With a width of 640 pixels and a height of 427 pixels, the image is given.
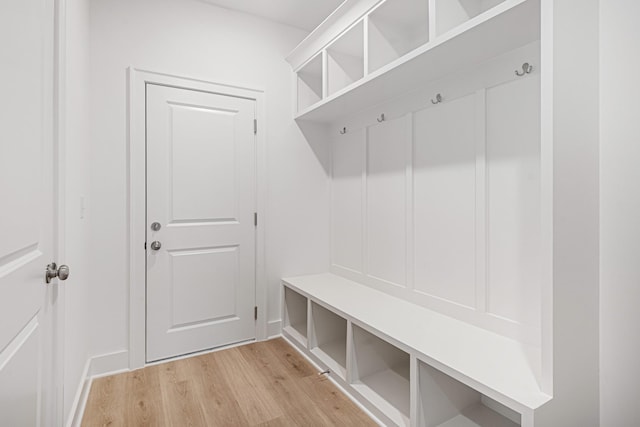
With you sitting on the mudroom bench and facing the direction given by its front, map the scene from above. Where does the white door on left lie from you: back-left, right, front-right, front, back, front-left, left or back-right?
front

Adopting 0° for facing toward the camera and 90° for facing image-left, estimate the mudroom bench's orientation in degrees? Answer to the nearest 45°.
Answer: approximately 45°

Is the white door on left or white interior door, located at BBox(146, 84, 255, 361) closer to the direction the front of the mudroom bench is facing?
the white door on left

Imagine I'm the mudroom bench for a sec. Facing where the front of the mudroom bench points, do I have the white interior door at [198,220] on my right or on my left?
on my right

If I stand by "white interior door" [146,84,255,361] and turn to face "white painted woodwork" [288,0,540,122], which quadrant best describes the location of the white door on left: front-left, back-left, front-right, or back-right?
front-right
